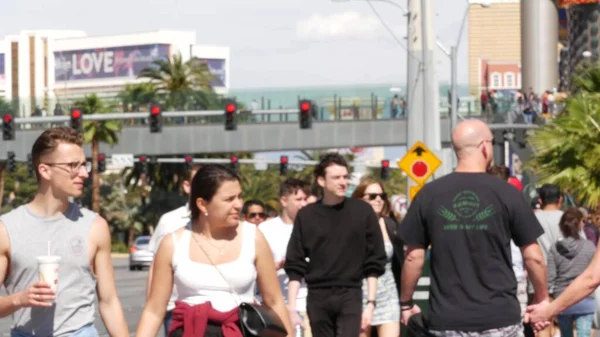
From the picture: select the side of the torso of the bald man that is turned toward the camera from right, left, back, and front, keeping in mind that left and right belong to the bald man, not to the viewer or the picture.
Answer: back

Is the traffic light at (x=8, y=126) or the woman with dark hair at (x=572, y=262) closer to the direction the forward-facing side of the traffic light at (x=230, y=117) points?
the woman with dark hair

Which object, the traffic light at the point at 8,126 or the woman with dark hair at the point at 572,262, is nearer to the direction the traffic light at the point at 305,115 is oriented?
the woman with dark hair

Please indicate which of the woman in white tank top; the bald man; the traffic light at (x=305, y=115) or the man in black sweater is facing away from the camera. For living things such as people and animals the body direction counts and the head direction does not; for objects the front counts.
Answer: the bald man

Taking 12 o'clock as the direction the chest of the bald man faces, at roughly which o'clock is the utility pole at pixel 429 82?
The utility pole is roughly at 12 o'clock from the bald man.

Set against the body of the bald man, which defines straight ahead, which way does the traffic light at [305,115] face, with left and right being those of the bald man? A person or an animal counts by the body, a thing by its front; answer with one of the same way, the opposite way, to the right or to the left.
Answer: the opposite way

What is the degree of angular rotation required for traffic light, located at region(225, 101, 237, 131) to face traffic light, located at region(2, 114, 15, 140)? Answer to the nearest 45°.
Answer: approximately 45° to its right

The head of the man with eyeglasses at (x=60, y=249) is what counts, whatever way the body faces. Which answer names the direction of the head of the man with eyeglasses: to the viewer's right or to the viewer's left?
to the viewer's right

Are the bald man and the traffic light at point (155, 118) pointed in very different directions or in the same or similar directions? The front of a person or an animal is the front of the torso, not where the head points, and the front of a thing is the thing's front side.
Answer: very different directions
